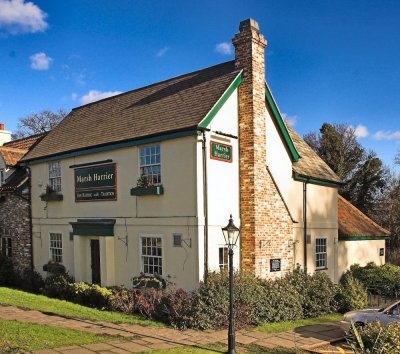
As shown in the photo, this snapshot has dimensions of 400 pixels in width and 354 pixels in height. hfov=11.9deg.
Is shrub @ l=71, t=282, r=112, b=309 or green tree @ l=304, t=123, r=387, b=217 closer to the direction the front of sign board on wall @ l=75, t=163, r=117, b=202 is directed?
the shrub

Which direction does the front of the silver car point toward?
to the viewer's left

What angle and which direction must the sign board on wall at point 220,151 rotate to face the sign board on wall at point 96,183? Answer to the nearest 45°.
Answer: approximately 180°

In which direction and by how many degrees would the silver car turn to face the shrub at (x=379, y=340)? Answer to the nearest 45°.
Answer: approximately 90° to its left

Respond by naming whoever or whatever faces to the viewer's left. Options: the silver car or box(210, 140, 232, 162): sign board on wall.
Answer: the silver car

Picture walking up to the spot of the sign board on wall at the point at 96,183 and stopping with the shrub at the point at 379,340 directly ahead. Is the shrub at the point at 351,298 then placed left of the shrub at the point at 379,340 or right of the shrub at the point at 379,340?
left

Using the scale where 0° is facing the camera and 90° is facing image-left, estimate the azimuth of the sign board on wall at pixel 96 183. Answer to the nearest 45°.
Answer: approximately 45°

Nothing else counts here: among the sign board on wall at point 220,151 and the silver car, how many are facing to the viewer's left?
1

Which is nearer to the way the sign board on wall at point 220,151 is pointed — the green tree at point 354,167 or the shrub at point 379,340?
the shrub
